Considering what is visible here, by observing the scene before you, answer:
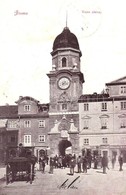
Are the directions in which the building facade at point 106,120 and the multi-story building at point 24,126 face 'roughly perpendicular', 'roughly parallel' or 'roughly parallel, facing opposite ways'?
roughly parallel

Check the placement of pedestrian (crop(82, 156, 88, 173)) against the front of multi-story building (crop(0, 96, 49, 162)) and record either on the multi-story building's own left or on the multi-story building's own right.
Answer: on the multi-story building's own left

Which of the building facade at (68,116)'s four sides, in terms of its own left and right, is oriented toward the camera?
front

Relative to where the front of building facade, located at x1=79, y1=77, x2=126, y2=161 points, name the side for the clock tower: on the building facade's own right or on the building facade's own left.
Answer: on the building facade's own right

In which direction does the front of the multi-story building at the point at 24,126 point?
toward the camera

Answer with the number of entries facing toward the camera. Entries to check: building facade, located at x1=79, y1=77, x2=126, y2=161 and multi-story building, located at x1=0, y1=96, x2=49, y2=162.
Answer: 2
